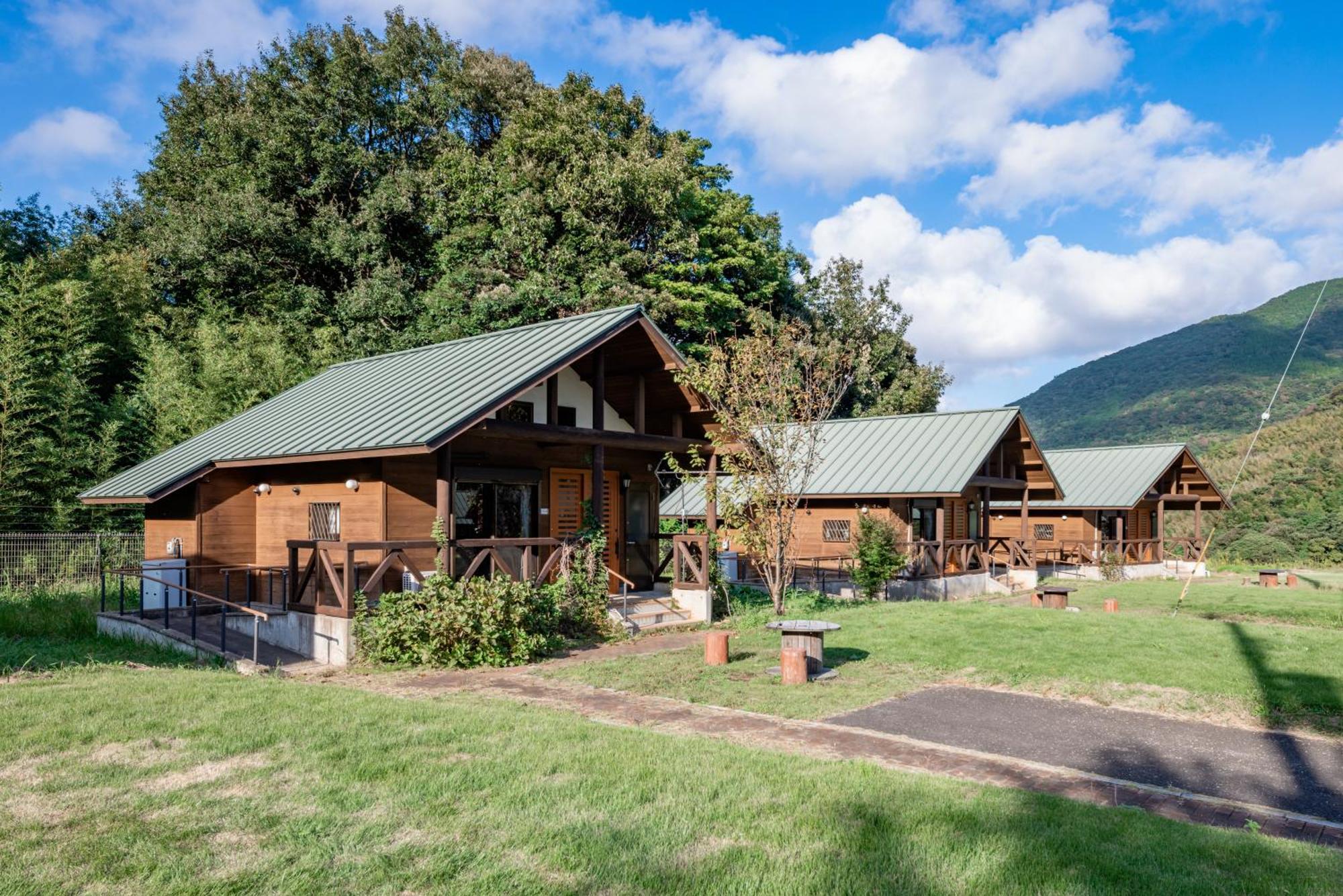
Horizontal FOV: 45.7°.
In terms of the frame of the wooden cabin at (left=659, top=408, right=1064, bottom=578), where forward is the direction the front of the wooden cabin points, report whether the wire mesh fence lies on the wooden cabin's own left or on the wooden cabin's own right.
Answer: on the wooden cabin's own right

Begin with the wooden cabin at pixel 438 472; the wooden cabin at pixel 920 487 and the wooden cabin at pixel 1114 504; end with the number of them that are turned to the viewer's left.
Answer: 0

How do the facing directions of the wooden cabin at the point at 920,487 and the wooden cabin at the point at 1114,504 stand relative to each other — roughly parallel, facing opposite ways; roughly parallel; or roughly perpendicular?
roughly parallel

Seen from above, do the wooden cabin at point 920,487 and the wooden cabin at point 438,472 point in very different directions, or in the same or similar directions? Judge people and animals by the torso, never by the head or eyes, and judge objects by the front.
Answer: same or similar directions

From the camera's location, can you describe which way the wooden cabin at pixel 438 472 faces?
facing the viewer and to the right of the viewer

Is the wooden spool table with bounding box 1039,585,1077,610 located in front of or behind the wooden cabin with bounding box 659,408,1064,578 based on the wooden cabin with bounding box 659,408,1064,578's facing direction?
in front

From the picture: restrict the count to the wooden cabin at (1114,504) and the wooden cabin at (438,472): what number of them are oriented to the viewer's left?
0

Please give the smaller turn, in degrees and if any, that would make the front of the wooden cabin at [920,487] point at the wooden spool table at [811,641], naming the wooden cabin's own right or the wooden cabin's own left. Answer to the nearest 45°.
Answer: approximately 45° to the wooden cabin's own right

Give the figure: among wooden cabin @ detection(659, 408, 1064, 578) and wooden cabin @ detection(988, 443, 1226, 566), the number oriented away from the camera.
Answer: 0

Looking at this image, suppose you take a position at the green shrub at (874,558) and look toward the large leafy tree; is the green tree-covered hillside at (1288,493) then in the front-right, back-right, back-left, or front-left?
front-right
